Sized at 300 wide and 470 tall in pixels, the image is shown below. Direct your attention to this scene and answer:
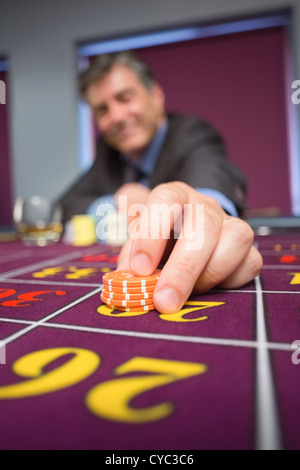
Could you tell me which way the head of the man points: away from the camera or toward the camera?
toward the camera

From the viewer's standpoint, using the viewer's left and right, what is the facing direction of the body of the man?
facing the viewer

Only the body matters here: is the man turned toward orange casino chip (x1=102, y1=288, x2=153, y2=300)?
yes

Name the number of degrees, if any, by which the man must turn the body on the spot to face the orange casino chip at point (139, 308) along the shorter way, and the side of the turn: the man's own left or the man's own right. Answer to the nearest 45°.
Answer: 0° — they already face it

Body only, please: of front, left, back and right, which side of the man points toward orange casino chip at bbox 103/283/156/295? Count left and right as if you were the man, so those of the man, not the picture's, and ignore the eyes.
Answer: front

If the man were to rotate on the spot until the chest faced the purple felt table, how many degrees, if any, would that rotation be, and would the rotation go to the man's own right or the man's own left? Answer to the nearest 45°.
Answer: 0° — they already face it

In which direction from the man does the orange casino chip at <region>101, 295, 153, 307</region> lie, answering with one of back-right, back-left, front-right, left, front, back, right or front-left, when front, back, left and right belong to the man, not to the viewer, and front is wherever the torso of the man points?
front
